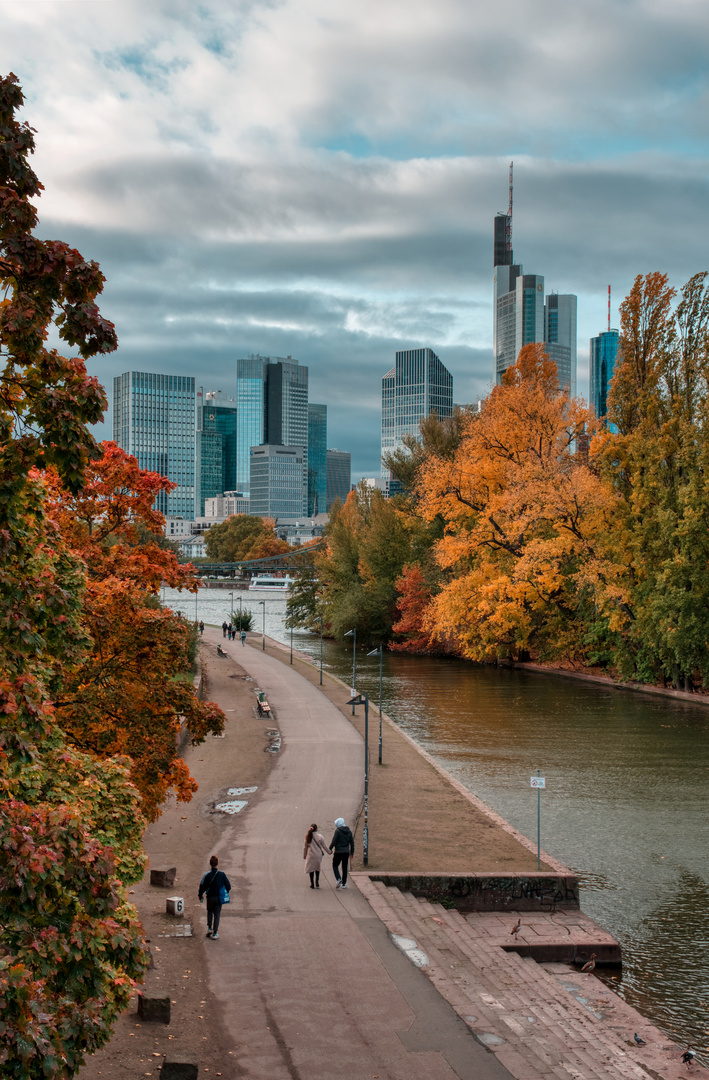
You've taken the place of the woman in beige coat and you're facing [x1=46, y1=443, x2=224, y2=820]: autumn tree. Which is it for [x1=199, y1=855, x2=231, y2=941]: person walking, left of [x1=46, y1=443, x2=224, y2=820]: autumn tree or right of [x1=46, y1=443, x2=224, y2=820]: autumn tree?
left

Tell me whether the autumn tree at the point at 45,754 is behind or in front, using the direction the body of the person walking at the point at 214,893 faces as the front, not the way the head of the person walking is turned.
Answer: behind

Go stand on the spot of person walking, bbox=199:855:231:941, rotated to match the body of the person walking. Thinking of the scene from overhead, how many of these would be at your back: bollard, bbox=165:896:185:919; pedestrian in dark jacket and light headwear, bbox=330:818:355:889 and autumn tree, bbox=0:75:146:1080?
1

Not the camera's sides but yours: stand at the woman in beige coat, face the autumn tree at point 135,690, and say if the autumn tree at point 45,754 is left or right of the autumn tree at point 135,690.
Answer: left

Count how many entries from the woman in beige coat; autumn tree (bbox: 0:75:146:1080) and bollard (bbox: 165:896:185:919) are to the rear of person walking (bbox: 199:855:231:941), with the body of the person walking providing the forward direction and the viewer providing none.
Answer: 1
